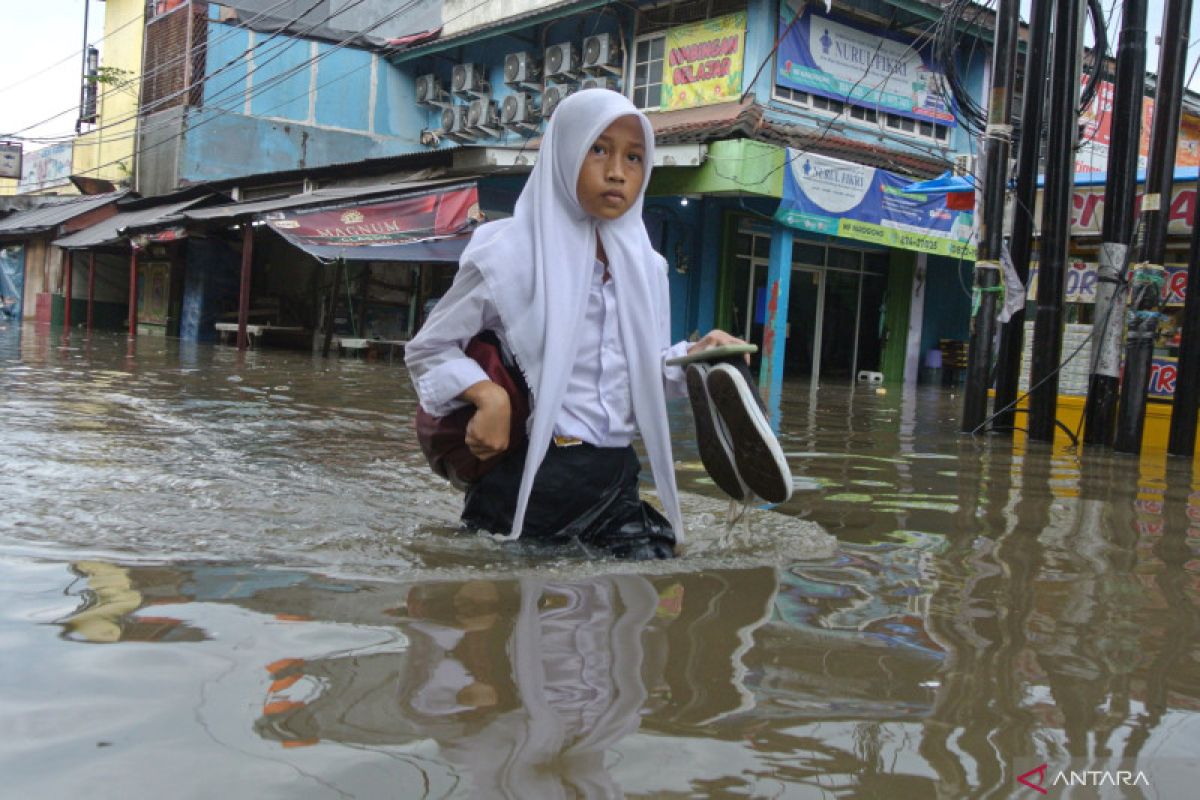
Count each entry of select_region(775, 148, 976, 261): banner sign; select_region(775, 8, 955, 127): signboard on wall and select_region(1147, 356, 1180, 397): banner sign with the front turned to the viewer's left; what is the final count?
0

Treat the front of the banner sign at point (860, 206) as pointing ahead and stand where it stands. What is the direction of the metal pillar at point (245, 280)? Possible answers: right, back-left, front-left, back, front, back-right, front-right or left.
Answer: back-right

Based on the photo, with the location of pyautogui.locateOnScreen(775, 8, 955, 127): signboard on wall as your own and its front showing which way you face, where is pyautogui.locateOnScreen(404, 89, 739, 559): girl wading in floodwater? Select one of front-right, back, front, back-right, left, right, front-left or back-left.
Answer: front-right

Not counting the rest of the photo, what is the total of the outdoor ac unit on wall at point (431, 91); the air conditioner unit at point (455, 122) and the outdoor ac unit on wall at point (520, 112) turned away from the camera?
0

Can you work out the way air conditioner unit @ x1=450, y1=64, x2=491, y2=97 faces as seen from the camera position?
facing the viewer and to the left of the viewer

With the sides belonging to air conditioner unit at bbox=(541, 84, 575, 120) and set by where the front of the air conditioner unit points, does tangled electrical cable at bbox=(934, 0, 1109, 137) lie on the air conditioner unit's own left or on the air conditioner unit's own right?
on the air conditioner unit's own left

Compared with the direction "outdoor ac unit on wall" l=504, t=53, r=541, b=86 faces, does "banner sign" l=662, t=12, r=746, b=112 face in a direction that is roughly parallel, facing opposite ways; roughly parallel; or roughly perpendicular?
roughly parallel

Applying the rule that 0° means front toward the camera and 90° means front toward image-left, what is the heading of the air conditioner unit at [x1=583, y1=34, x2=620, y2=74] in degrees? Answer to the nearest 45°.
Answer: approximately 45°

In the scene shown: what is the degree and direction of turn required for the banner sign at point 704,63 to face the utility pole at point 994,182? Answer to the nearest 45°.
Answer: approximately 45° to its left

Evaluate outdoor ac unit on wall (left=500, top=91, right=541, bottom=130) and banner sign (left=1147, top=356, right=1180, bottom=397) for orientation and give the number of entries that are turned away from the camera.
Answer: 0

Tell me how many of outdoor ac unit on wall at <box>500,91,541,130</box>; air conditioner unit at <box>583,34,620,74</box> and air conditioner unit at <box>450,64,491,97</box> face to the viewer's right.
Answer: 0

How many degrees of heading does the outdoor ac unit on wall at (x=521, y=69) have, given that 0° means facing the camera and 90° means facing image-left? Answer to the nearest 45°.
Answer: approximately 45°

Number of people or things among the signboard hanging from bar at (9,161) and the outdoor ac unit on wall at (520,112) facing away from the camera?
0

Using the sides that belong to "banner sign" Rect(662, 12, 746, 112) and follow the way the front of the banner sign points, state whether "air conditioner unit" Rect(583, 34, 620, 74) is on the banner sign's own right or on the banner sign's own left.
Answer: on the banner sign's own right

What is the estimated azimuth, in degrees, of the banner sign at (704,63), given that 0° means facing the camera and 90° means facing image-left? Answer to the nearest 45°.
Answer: approximately 45°

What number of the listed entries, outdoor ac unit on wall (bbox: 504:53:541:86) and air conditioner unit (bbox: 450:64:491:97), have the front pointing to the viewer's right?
0

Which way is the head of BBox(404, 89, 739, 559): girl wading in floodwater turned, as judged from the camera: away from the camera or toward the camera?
toward the camera

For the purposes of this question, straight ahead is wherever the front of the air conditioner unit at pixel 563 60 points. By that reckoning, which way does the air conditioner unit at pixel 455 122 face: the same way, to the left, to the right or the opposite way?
the same way

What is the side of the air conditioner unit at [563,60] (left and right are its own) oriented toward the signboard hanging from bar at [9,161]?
right

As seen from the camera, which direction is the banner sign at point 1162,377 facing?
toward the camera
